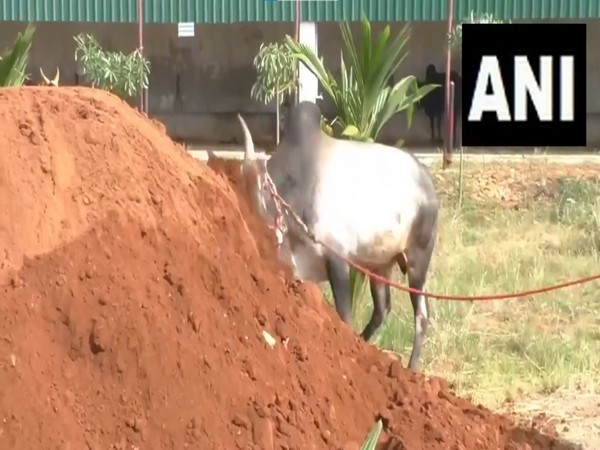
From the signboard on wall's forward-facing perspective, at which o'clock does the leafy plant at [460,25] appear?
The leafy plant is roughly at 10 o'clock from the signboard on wall.

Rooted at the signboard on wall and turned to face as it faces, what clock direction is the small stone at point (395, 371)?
The small stone is roughly at 12 o'clock from the signboard on wall.

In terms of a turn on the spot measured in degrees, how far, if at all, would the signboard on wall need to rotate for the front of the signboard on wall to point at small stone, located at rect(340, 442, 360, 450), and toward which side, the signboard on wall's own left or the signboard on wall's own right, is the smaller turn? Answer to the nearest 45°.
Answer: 0° — it already faces it

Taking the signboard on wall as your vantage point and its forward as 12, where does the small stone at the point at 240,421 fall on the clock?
The small stone is roughly at 12 o'clock from the signboard on wall.

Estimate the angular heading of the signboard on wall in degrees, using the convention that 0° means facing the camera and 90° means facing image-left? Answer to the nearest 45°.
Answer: approximately 0°
